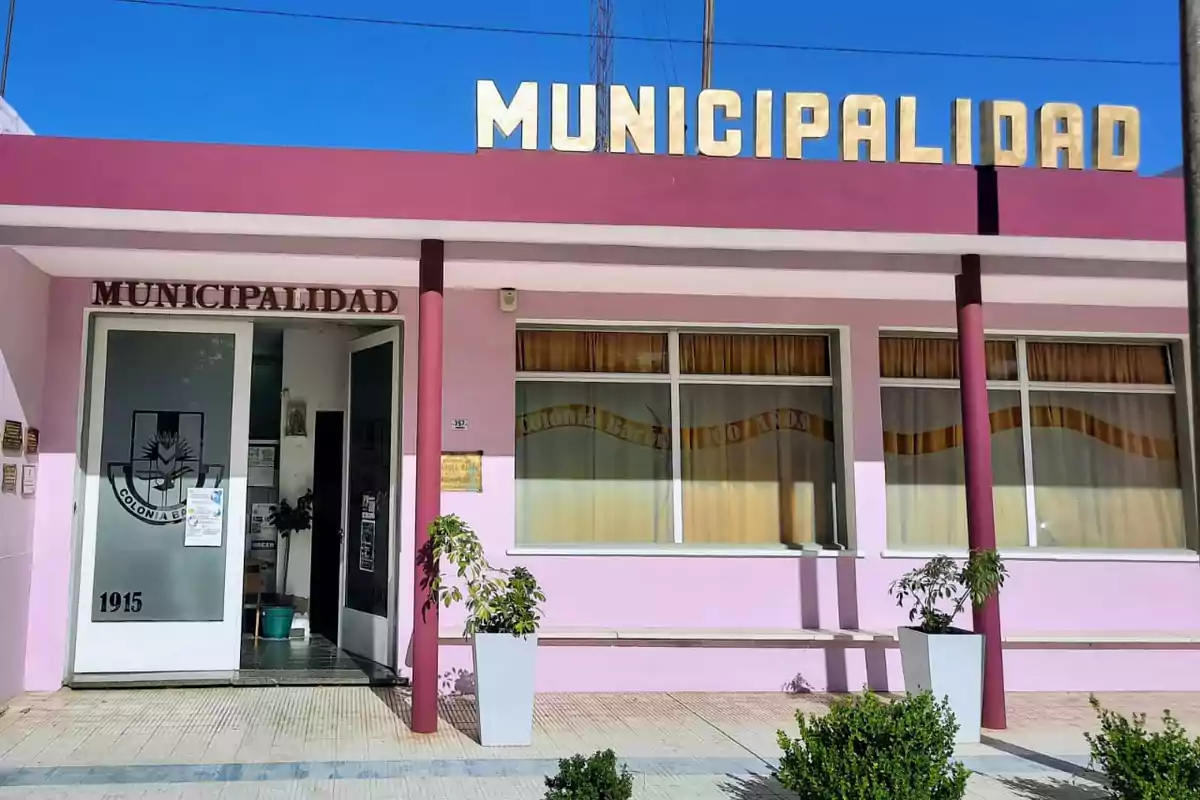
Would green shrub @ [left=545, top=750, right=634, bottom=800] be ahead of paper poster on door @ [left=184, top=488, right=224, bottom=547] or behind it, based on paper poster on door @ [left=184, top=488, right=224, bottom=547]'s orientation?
ahead

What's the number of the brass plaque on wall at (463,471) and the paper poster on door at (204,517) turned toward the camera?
2

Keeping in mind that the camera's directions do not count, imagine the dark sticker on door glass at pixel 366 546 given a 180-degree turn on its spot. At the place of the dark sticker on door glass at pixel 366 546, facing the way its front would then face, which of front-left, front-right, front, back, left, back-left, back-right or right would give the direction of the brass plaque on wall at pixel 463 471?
right

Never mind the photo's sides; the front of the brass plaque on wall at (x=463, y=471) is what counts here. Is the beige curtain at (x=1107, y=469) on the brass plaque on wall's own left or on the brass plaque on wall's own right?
on the brass plaque on wall's own left

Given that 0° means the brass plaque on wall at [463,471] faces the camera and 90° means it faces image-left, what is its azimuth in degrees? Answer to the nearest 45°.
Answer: approximately 0°

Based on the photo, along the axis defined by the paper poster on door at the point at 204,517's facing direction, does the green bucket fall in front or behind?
behind

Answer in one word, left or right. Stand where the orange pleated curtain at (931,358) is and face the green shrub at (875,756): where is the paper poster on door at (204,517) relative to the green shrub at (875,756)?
right

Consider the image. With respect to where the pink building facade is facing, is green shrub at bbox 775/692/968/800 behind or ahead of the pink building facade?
ahead

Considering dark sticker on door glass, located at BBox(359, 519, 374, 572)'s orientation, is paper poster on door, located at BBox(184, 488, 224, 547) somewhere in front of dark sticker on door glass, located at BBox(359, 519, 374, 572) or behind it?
in front

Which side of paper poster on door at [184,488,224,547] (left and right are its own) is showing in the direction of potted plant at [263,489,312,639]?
back
